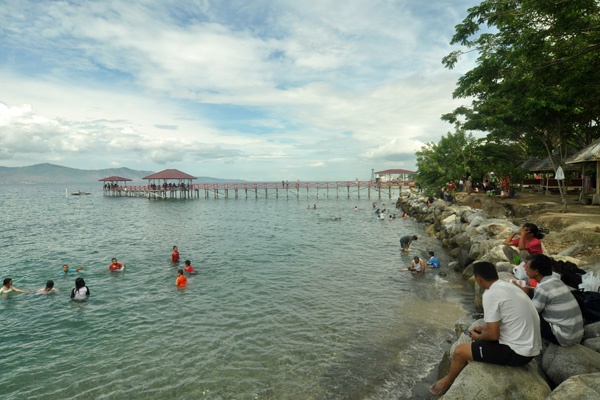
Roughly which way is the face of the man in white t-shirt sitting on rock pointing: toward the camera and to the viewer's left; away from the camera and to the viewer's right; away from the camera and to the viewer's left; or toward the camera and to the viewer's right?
away from the camera and to the viewer's left

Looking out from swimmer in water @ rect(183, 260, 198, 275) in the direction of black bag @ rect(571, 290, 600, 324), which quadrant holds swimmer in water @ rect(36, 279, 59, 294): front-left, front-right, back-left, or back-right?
back-right

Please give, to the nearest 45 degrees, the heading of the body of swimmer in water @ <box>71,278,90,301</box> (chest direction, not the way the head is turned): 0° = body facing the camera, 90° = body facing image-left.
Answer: approximately 180°

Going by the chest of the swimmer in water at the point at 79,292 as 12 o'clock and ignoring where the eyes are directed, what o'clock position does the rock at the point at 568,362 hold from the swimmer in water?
The rock is roughly at 5 o'clock from the swimmer in water.

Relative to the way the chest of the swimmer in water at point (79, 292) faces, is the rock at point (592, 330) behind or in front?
behind

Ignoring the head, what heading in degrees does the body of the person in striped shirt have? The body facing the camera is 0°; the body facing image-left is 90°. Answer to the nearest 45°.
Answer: approximately 135°

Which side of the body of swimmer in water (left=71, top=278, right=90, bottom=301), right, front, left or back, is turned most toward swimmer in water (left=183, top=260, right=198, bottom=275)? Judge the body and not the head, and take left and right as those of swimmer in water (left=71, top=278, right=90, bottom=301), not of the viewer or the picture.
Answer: right

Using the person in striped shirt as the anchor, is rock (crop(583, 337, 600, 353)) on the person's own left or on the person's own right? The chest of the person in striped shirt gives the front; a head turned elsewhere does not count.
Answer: on the person's own right
